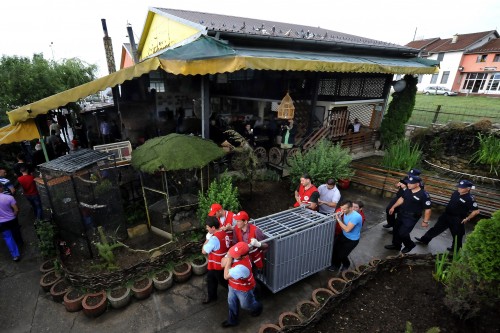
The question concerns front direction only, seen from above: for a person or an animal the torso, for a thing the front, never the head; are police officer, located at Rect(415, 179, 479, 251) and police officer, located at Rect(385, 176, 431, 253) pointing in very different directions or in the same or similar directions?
same or similar directions

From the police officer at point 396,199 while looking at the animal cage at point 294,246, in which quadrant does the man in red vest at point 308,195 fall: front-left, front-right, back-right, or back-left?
front-right

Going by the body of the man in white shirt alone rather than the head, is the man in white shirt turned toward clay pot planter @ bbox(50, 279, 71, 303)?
yes

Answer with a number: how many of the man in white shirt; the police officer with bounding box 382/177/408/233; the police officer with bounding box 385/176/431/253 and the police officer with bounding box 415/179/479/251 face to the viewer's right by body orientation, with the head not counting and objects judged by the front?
0

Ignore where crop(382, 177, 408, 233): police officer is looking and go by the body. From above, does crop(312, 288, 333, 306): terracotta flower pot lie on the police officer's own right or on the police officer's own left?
on the police officer's own left

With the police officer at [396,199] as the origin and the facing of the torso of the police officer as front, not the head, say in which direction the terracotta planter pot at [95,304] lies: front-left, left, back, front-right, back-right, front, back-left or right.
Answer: front-left

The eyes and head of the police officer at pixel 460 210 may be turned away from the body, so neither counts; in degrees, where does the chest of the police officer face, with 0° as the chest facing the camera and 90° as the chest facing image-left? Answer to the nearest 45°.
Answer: approximately 45°

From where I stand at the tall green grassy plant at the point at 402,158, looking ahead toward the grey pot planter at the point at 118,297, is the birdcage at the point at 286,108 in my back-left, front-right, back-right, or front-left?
front-right

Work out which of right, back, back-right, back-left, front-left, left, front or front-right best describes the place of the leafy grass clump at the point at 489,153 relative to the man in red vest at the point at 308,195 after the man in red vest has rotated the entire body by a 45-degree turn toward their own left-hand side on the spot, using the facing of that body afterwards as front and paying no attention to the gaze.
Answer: back-left

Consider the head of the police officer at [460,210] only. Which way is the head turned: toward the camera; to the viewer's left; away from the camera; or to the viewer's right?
to the viewer's left

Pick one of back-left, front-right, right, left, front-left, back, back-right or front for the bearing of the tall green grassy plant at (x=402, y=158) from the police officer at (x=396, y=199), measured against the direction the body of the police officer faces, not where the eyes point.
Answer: right

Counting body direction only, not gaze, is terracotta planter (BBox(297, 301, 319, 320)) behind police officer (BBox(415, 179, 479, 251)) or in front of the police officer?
in front

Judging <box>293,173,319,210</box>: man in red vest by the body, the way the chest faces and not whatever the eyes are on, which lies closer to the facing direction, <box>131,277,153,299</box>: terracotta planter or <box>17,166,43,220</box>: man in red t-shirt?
the terracotta planter

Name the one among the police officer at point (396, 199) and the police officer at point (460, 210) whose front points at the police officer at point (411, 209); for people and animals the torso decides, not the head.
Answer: the police officer at point (460, 210)

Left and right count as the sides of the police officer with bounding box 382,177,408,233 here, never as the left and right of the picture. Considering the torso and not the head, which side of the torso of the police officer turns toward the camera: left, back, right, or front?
left

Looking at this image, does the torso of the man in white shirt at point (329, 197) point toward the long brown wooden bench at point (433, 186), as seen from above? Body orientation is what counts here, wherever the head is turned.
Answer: no
